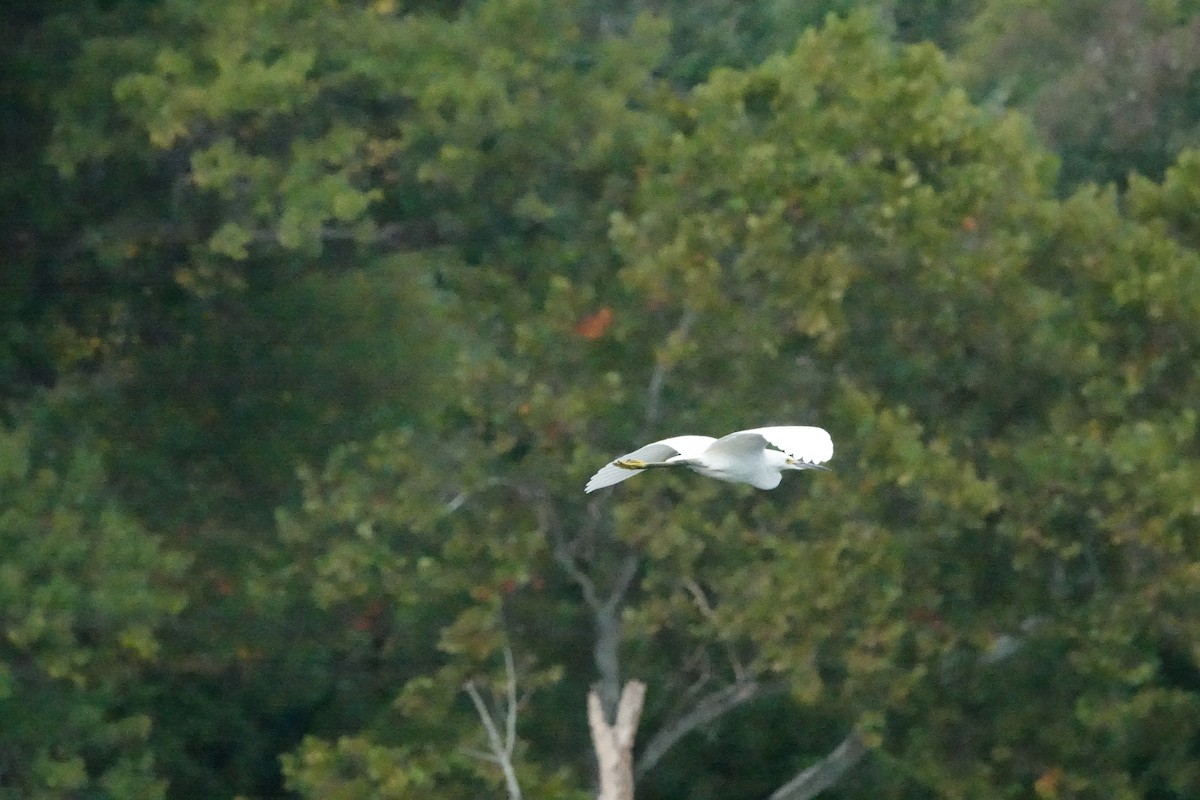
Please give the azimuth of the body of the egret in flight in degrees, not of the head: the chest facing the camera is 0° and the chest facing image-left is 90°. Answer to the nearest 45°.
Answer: approximately 270°
